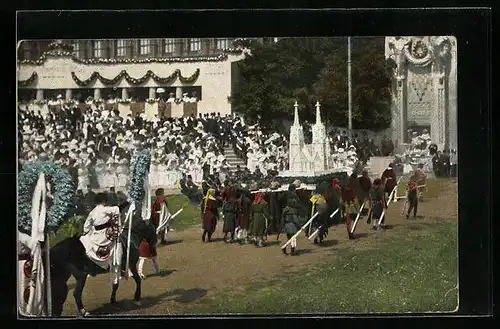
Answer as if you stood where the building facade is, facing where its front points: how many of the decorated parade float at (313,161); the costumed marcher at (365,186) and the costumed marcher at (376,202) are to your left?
3

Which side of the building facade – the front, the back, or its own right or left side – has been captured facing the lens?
front

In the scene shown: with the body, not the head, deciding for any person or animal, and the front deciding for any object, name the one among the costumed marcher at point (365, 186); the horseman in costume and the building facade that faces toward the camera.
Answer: the building facade

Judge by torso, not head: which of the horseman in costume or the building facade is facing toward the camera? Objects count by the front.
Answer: the building facade

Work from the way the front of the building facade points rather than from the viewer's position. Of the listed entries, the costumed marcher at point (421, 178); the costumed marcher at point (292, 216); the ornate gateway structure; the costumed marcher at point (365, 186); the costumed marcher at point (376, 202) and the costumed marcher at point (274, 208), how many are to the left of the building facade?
6

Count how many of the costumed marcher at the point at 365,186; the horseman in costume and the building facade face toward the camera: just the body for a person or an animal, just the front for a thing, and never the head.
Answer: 1

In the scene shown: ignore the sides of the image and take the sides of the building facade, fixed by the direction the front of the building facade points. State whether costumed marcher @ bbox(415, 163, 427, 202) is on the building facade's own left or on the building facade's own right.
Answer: on the building facade's own left

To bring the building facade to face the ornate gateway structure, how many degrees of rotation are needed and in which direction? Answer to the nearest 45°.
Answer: approximately 90° to its left
